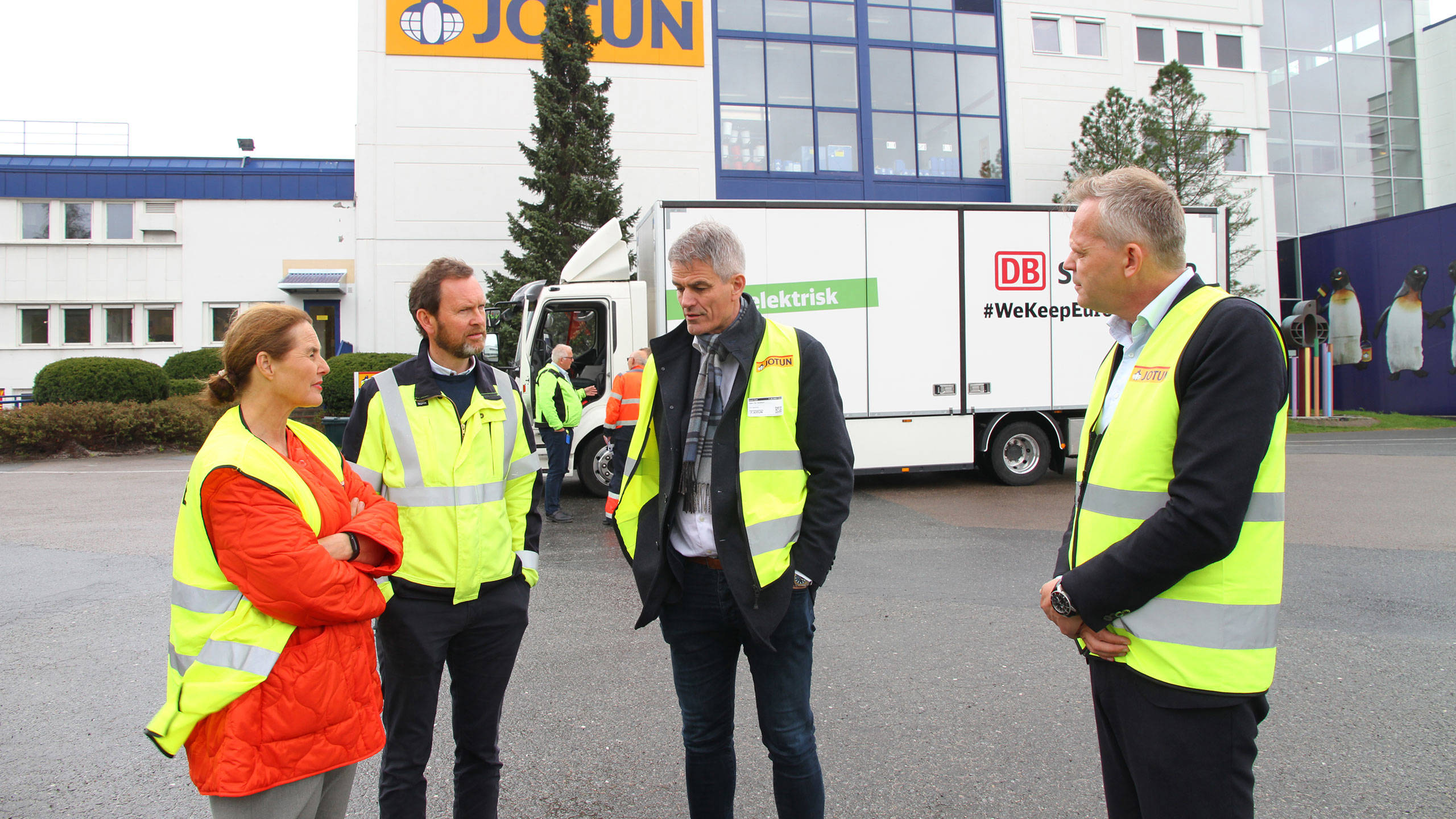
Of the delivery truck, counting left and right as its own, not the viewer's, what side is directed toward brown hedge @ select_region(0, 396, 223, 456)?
front

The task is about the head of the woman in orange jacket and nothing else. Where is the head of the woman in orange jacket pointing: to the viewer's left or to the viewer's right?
to the viewer's right

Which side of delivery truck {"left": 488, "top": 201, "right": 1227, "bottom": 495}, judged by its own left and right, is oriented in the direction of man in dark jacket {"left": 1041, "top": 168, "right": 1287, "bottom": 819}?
left

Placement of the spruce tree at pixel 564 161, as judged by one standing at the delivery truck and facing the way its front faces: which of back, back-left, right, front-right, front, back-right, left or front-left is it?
front-right

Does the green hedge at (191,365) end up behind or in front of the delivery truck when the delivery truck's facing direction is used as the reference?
in front

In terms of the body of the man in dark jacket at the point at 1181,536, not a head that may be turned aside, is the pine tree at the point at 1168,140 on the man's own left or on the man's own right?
on the man's own right

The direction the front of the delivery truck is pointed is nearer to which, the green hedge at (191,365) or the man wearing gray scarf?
the green hedge

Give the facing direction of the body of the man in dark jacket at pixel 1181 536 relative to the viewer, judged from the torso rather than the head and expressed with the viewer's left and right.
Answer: facing to the left of the viewer

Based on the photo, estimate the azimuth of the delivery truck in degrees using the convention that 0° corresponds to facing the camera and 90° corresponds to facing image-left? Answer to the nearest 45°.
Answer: approximately 90°
